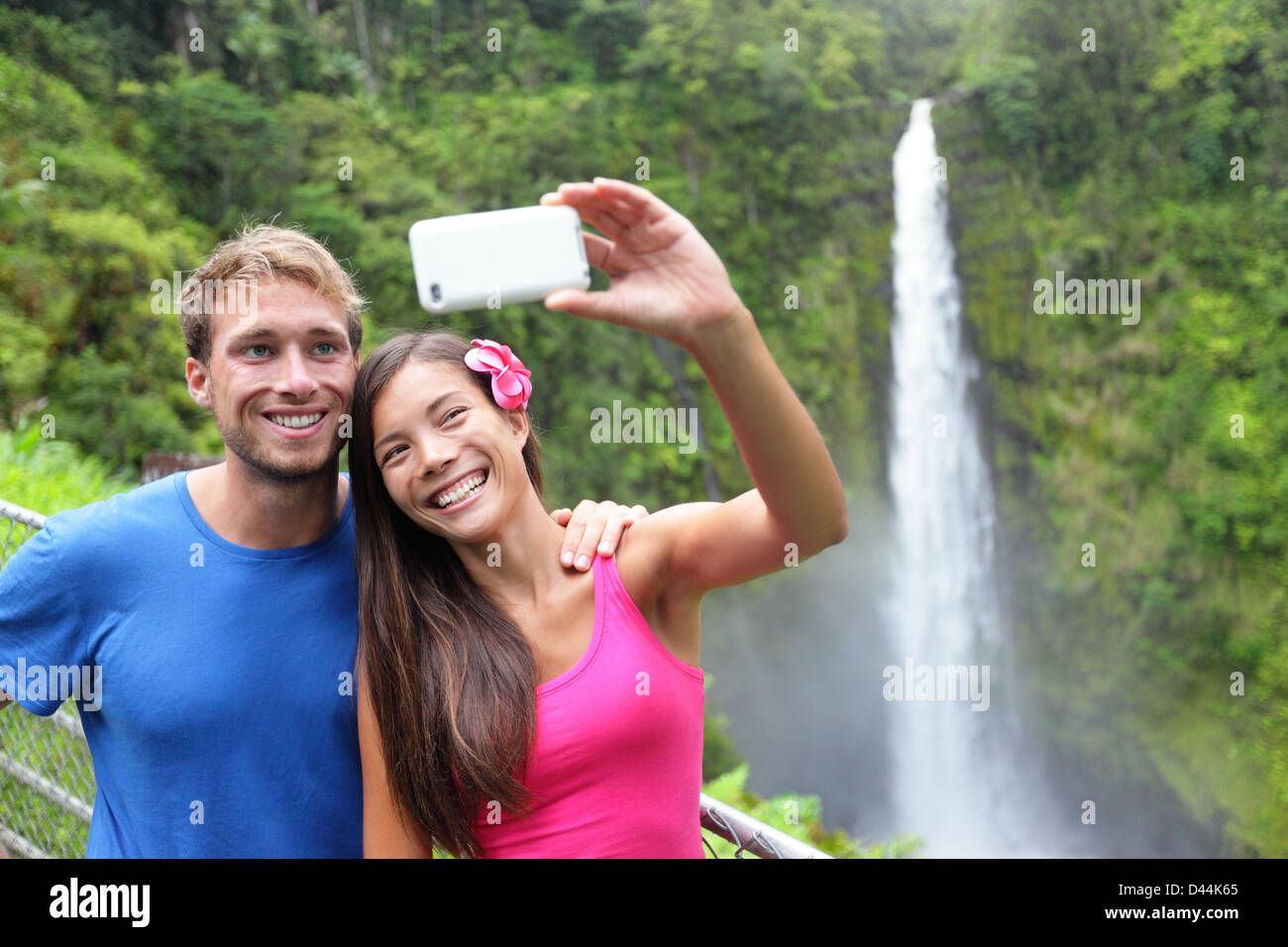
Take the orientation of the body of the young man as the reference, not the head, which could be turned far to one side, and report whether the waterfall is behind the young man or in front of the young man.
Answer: behind

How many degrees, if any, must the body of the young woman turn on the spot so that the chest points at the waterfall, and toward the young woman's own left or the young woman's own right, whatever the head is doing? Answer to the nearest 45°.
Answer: approximately 180°

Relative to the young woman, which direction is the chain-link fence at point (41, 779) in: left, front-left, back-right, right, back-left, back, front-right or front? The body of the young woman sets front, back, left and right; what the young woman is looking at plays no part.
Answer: back-right

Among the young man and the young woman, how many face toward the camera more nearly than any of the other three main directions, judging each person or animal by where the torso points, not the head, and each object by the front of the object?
2

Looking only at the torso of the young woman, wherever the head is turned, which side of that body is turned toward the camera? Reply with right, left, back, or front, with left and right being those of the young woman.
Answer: front

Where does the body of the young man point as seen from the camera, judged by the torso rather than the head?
toward the camera

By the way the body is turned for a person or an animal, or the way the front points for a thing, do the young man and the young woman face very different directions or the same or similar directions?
same or similar directions
